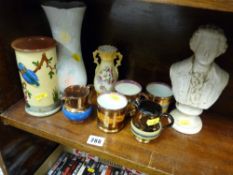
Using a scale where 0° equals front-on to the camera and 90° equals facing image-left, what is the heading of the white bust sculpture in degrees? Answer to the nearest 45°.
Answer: approximately 0°

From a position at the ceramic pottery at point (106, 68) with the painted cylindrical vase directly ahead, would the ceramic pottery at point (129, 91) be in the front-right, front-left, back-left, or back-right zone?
back-left
